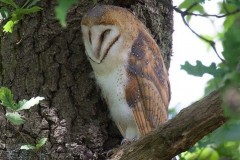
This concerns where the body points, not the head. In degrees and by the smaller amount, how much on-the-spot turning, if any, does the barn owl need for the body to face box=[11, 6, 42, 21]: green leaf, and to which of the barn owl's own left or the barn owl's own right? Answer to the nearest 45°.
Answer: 0° — it already faces it

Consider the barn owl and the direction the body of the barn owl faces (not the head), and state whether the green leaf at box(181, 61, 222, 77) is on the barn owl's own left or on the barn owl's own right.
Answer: on the barn owl's own left

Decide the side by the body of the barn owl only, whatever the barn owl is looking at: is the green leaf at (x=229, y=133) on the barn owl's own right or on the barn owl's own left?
on the barn owl's own left

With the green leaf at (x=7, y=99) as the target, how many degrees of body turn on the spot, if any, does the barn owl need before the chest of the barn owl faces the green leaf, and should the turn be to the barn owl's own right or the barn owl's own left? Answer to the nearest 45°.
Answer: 0° — it already faces it
